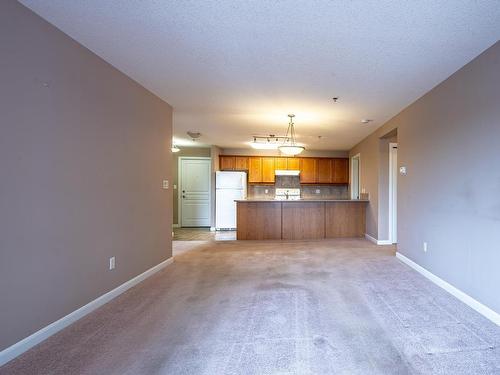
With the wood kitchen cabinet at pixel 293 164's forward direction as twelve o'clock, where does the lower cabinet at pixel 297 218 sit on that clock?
The lower cabinet is roughly at 12 o'clock from the wood kitchen cabinet.

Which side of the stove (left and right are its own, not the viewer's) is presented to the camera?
front

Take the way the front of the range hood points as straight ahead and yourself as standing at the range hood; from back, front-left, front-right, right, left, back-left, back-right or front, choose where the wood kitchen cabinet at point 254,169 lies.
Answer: right

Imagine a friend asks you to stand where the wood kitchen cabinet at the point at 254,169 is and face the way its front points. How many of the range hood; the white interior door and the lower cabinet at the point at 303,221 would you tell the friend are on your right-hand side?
1

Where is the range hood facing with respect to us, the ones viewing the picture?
facing the viewer

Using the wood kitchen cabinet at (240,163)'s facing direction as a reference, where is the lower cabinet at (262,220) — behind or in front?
in front

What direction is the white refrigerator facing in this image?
toward the camera

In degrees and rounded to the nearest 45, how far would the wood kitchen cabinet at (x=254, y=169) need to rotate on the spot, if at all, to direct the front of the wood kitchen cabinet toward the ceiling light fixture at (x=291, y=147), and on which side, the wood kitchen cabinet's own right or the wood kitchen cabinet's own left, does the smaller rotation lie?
0° — it already faces it

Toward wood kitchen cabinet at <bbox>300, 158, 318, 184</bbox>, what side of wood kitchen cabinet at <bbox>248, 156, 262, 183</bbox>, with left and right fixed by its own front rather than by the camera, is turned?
left

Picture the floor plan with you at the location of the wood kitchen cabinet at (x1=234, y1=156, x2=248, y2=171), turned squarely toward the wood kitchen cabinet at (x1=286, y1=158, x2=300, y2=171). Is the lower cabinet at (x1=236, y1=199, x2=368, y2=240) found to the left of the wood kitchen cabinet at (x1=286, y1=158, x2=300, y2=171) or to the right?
right

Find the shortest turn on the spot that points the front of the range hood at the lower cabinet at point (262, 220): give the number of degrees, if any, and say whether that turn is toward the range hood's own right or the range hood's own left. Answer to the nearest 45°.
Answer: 0° — it already faces it

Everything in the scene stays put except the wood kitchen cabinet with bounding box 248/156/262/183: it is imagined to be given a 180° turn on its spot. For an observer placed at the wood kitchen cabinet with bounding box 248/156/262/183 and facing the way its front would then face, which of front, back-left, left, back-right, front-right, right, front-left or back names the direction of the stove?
right

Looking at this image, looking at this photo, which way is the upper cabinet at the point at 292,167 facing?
toward the camera

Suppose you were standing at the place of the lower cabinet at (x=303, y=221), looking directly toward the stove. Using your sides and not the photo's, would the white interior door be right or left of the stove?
left
